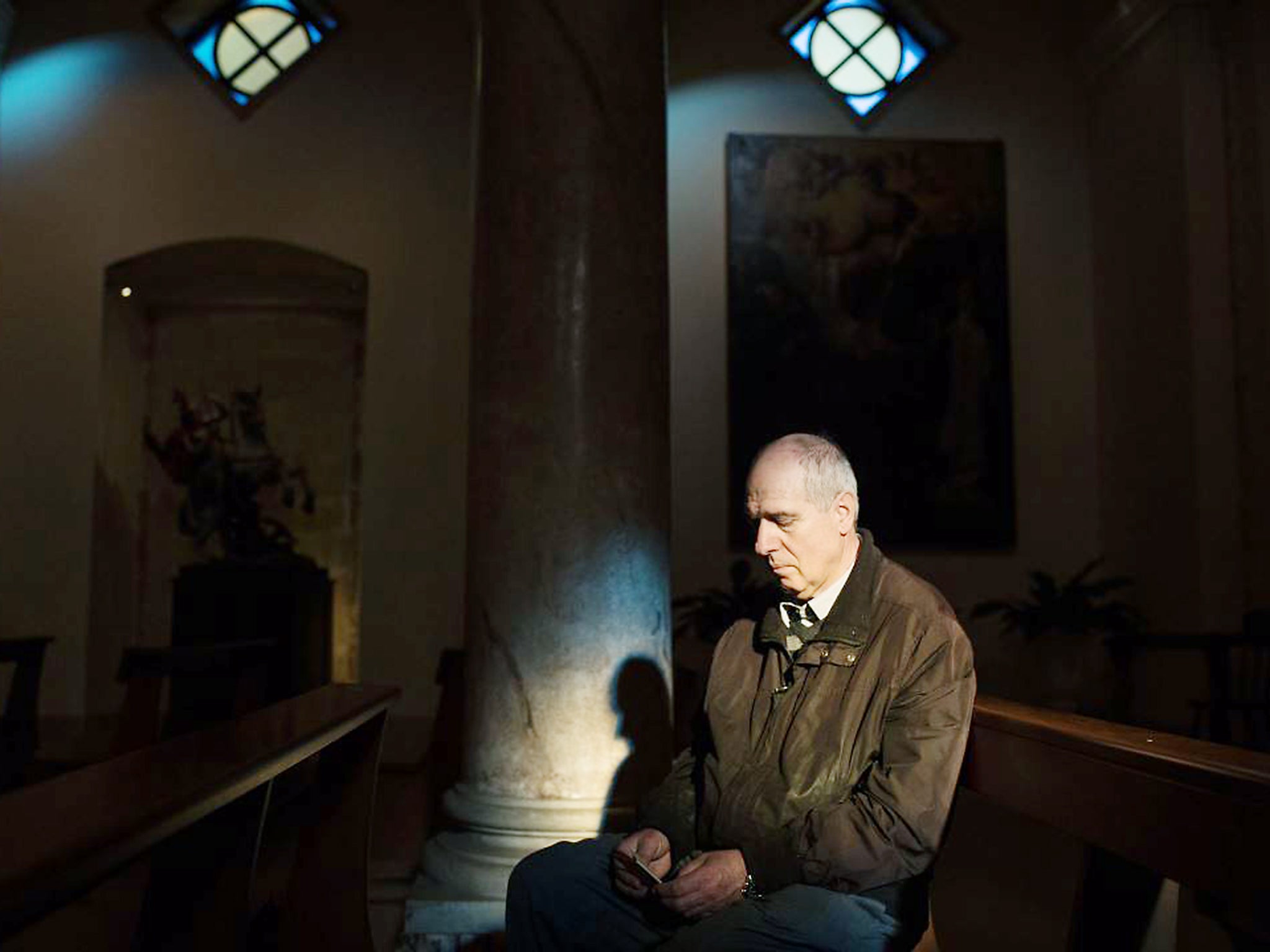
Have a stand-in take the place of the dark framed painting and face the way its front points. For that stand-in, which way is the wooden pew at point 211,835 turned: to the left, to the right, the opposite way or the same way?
to the right

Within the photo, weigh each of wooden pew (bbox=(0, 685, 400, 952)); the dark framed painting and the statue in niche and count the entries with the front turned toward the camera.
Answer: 2

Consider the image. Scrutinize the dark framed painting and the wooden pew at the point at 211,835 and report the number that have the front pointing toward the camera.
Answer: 1

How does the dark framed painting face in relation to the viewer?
toward the camera

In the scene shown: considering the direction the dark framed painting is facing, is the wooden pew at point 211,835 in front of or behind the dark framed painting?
in front

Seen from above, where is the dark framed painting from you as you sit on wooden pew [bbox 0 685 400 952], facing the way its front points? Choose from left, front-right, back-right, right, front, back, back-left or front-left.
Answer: right

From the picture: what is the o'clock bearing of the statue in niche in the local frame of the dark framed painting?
The statue in niche is roughly at 3 o'clock from the dark framed painting.

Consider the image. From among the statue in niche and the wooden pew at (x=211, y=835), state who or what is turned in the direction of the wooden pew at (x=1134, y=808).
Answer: the statue in niche

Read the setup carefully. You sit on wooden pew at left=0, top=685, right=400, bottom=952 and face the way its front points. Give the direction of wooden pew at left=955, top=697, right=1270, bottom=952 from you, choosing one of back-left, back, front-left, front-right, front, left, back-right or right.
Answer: back

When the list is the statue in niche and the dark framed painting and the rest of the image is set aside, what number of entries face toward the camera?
2

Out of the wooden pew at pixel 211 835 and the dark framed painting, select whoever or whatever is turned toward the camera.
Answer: the dark framed painting

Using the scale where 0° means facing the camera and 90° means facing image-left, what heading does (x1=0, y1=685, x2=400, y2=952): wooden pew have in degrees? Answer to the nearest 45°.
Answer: approximately 135°

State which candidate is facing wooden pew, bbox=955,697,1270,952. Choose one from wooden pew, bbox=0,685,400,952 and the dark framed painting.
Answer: the dark framed painting

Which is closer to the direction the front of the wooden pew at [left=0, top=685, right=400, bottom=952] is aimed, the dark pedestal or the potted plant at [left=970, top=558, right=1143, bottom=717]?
the dark pedestal

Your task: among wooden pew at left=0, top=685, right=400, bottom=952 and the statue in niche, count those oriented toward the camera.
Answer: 1

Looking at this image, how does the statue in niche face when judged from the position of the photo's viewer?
facing the viewer

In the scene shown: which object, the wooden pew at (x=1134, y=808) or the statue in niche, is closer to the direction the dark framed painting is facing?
the wooden pew
